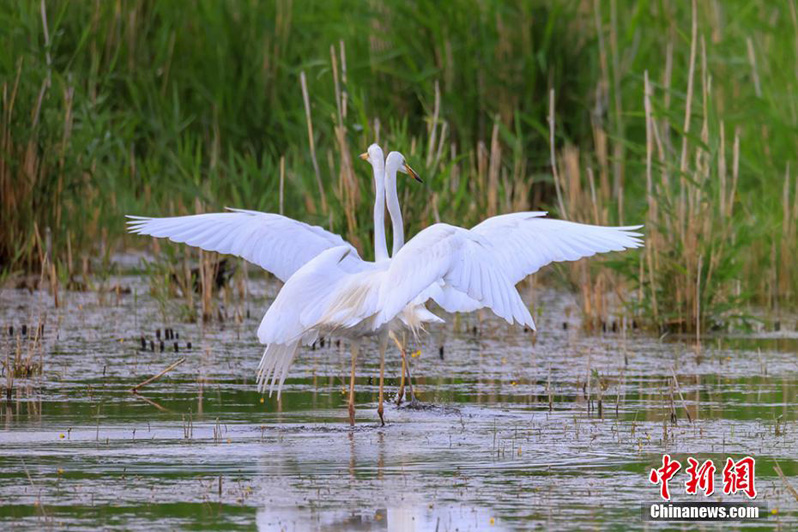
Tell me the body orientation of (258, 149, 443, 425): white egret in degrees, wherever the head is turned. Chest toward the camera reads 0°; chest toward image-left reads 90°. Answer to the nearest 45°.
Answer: approximately 270°

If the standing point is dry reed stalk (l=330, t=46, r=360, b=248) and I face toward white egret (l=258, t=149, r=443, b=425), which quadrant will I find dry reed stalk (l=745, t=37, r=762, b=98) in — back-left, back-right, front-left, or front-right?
back-left

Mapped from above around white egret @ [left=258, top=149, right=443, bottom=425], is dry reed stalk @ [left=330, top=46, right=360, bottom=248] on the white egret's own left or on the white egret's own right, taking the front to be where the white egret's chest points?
on the white egret's own left

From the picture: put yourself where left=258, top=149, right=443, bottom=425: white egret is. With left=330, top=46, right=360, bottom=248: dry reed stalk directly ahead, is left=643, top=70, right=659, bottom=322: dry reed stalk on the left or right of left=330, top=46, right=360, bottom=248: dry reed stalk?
right
